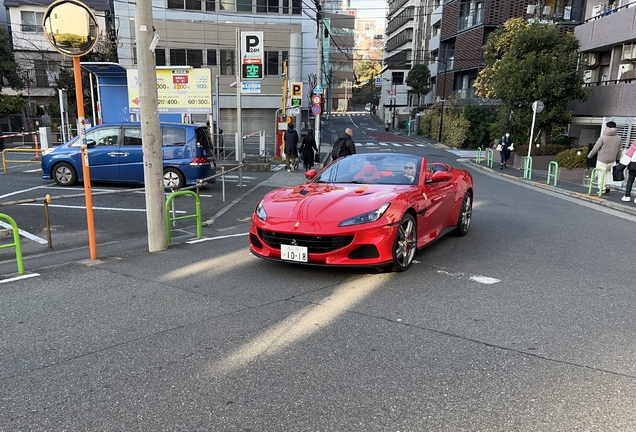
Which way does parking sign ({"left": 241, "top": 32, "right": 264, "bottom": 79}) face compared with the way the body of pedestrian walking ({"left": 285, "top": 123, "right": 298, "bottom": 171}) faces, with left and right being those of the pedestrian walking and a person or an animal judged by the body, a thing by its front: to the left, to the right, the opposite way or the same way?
the opposite way

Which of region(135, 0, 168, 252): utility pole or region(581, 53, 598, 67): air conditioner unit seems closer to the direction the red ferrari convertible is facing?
the utility pole

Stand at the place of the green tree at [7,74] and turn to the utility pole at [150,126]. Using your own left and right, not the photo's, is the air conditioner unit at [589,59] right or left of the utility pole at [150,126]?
left

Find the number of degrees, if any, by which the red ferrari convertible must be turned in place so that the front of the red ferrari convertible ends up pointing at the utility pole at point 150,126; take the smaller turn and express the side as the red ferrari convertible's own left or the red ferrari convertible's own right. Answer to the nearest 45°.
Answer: approximately 45° to the red ferrari convertible's own right

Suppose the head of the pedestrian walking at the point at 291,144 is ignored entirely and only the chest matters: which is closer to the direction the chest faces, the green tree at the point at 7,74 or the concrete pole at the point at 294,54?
the concrete pole

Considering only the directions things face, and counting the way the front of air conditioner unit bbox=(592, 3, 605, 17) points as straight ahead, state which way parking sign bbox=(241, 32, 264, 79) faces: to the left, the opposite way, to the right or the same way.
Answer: to the left

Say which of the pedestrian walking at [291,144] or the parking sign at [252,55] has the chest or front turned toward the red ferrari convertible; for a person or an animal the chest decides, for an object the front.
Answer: the parking sign

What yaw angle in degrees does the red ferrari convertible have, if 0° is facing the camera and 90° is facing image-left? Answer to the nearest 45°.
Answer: approximately 45°

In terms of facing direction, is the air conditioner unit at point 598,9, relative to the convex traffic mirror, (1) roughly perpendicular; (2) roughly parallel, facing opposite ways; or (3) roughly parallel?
roughly perpendicular

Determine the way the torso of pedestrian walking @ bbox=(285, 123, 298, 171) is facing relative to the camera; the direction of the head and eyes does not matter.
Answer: away from the camera

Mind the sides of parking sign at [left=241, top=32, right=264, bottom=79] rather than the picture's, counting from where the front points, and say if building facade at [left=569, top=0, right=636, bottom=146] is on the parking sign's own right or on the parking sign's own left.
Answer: on the parking sign's own left

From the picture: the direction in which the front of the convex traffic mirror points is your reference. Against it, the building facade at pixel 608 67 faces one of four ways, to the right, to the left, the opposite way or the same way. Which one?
to the right

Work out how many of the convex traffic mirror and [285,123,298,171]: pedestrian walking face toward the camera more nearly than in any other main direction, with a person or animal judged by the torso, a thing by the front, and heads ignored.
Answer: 1

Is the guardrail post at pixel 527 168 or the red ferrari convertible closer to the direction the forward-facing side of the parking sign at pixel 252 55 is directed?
the red ferrari convertible

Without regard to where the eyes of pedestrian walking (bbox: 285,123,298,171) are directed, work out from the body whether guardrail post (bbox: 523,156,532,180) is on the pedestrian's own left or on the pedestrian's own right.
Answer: on the pedestrian's own right

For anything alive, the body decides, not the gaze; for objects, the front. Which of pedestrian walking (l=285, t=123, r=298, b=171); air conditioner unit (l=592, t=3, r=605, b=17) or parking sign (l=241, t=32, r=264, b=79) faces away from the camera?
the pedestrian walking
